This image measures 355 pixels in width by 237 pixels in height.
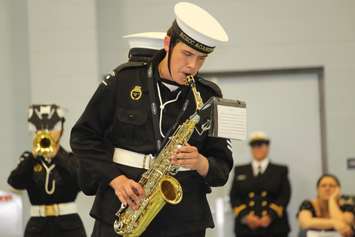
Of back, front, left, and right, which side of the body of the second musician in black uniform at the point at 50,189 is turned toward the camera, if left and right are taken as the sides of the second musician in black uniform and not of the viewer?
front

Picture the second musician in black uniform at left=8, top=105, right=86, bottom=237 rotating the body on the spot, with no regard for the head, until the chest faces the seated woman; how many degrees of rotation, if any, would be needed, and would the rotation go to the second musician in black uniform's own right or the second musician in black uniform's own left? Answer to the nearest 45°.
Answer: approximately 90° to the second musician in black uniform's own left

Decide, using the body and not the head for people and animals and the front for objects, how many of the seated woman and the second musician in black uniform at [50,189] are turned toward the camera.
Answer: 2

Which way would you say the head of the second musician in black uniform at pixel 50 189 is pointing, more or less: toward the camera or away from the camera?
toward the camera

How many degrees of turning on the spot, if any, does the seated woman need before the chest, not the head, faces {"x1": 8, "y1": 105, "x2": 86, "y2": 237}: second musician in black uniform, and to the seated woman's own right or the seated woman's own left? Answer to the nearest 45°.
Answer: approximately 45° to the seated woman's own right

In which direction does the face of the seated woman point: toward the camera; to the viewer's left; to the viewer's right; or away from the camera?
toward the camera
